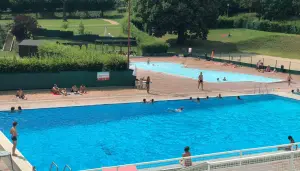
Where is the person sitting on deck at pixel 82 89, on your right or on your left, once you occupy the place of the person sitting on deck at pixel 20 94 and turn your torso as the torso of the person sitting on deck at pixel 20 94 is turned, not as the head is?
on your left

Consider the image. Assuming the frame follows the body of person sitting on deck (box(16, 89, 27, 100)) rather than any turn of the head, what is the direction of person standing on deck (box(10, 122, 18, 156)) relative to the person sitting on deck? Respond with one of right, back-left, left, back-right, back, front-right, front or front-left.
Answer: front-right

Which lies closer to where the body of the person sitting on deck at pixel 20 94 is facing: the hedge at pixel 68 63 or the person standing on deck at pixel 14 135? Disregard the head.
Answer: the person standing on deck

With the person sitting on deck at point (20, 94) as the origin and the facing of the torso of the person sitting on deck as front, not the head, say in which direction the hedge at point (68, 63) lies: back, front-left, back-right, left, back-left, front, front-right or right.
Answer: left

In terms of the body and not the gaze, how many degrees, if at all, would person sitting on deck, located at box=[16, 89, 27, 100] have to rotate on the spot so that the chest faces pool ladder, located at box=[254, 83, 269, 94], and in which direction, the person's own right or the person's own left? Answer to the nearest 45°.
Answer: approximately 45° to the person's own left

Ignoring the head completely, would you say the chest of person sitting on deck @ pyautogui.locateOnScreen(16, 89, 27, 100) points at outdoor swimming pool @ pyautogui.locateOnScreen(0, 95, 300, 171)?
yes

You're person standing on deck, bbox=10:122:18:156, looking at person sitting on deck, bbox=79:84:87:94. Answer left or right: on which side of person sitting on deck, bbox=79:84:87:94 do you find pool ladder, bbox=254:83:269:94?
right

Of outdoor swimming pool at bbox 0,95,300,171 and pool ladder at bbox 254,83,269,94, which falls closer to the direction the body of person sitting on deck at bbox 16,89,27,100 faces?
the outdoor swimming pool

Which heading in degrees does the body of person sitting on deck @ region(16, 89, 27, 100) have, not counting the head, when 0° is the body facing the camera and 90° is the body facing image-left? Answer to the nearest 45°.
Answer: approximately 315°
